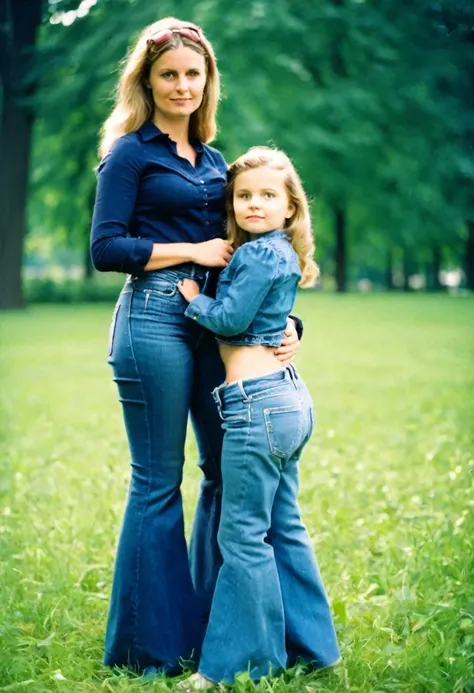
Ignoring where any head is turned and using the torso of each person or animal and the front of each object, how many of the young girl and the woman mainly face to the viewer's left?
1

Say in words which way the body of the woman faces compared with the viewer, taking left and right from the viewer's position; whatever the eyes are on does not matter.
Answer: facing the viewer and to the right of the viewer

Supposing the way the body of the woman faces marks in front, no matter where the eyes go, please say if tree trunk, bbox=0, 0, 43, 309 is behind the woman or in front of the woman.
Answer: behind

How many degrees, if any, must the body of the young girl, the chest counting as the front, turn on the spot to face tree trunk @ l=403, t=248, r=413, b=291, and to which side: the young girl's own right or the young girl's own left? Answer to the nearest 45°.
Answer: approximately 90° to the young girl's own right

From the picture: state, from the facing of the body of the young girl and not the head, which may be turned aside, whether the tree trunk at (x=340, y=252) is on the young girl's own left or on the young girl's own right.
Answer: on the young girl's own right

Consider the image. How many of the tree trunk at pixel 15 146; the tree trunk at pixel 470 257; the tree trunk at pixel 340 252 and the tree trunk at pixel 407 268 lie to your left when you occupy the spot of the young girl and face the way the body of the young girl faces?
0

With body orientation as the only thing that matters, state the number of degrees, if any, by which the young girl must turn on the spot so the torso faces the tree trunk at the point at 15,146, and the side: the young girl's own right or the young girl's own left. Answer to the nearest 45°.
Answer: approximately 90° to the young girl's own right

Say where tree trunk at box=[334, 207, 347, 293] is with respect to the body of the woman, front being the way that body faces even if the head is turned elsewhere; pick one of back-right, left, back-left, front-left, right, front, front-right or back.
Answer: back-left

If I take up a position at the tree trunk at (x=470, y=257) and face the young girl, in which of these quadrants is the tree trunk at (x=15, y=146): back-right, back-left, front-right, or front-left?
front-right

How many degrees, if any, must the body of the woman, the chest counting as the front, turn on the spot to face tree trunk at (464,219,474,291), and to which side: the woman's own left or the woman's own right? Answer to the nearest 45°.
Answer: approximately 135° to the woman's own left

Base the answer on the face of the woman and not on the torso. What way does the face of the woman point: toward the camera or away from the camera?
toward the camera

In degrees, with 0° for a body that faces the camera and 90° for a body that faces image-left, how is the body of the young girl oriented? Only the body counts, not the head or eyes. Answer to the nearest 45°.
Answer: approximately 90°

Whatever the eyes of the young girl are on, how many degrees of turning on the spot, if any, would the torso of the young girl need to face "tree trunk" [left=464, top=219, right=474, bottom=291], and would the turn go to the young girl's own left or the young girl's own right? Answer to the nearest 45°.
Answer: approximately 90° to the young girl's own right
